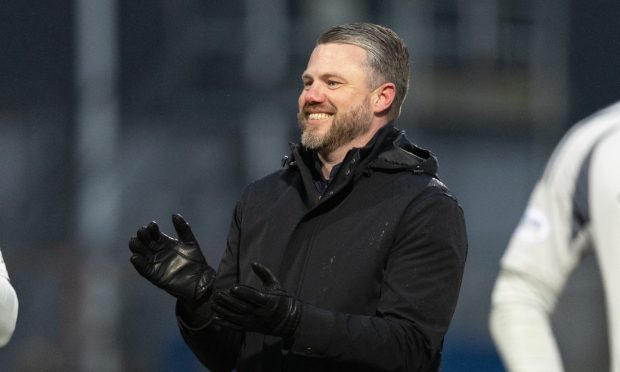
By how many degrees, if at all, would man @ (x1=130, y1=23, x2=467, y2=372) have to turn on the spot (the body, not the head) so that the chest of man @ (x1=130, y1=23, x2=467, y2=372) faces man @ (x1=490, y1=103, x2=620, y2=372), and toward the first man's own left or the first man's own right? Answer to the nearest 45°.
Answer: approximately 90° to the first man's own left

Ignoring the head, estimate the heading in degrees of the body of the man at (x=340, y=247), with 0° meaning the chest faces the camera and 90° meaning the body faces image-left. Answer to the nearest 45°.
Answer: approximately 45°
